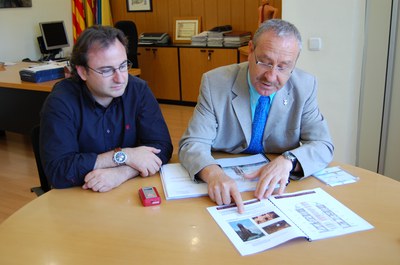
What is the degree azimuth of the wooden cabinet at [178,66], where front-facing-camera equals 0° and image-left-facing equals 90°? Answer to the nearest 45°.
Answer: approximately 0°

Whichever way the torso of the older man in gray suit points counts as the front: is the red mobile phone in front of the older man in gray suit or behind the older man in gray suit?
in front

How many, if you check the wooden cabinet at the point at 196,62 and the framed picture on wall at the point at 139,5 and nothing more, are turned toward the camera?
2

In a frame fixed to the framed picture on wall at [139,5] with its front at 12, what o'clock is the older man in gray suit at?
The older man in gray suit is roughly at 12 o'clock from the framed picture on wall.

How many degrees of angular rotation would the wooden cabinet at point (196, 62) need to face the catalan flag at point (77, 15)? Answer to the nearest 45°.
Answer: approximately 90° to its right

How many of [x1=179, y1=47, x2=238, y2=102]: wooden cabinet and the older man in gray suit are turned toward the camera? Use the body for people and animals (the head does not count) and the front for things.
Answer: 2

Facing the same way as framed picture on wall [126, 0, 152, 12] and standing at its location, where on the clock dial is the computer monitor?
The computer monitor is roughly at 2 o'clock from the framed picture on wall.

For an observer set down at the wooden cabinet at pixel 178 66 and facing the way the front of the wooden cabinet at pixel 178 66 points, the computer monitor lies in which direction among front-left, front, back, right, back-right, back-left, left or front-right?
right
